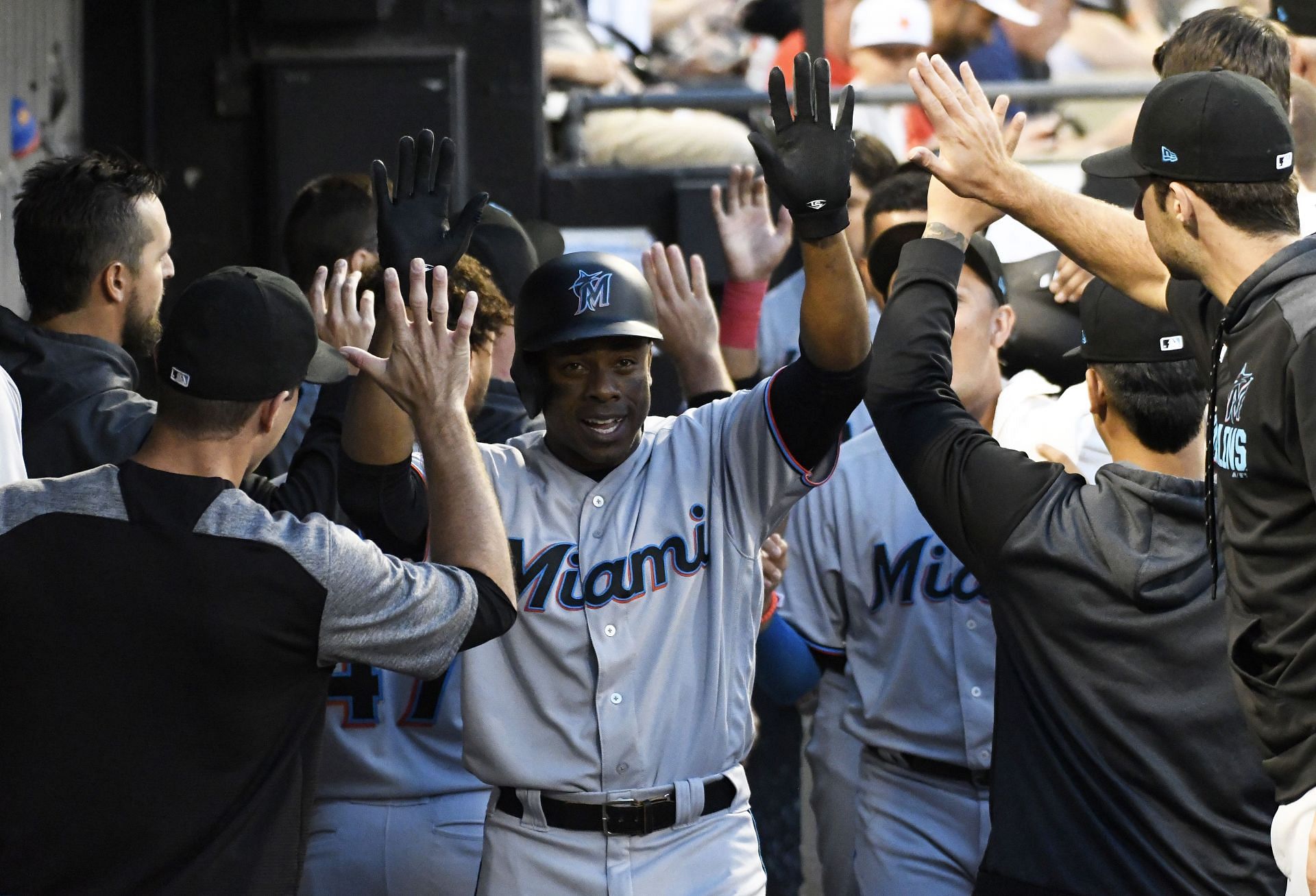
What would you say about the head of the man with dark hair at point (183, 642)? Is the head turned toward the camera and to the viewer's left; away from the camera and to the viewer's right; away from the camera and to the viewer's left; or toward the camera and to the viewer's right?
away from the camera and to the viewer's right

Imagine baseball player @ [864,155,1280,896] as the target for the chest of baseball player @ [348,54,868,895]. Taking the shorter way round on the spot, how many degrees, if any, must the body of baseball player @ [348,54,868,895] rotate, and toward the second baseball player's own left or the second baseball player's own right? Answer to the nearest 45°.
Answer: approximately 90° to the second baseball player's own left

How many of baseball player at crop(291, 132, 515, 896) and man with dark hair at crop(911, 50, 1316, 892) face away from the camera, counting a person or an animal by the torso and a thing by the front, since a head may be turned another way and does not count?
1

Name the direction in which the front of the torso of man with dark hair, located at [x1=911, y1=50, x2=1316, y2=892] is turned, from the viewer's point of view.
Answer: to the viewer's left

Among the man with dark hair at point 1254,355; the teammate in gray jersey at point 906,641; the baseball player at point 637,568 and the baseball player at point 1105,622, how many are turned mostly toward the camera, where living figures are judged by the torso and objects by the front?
2

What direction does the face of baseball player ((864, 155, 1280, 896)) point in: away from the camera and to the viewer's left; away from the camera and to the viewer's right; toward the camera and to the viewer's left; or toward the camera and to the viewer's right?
away from the camera and to the viewer's left

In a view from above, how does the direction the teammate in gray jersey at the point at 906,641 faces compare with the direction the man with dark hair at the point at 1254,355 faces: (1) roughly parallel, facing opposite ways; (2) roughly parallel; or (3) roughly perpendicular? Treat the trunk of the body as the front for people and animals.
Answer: roughly perpendicular
